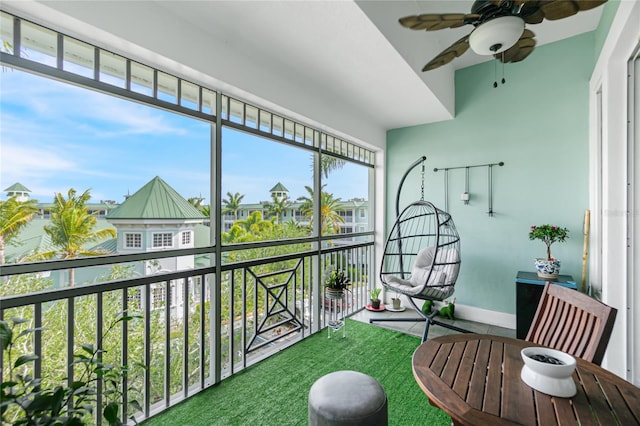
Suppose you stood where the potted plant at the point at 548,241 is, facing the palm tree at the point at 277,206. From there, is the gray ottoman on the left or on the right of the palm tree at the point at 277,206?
left

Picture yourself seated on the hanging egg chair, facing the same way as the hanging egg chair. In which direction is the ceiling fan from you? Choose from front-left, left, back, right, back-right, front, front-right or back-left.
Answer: front-left

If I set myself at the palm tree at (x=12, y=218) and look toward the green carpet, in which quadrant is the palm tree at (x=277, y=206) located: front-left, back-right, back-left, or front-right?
front-left

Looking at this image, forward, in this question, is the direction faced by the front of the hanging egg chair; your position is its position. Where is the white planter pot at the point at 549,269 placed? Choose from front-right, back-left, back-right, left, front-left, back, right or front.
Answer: back-left

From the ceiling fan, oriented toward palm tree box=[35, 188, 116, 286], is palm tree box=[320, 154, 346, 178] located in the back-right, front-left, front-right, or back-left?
front-right

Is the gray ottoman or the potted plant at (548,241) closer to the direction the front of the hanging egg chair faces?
the gray ottoman

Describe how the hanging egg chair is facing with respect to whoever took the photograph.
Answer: facing the viewer and to the left of the viewer

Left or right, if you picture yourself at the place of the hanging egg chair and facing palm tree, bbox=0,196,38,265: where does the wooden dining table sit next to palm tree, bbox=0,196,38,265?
left

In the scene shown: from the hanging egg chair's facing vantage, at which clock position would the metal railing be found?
The metal railing is roughly at 12 o'clock from the hanging egg chair.

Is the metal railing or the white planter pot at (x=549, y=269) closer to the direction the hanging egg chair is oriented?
the metal railing
